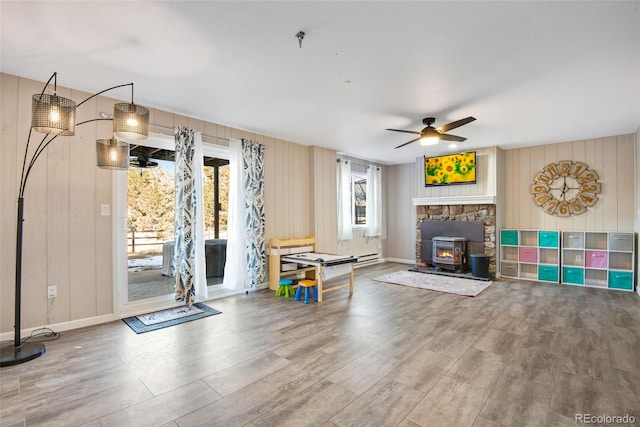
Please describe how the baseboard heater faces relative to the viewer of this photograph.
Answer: facing the viewer and to the right of the viewer

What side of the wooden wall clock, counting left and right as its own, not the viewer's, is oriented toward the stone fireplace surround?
right

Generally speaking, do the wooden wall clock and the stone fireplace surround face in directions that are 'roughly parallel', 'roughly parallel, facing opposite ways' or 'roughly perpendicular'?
roughly parallel

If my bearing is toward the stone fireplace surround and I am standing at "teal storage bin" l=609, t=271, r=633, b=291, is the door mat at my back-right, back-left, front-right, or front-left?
front-left

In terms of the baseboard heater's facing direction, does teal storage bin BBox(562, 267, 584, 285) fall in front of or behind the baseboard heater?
in front

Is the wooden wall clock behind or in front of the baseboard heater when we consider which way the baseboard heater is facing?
in front

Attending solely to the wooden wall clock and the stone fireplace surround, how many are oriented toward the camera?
2

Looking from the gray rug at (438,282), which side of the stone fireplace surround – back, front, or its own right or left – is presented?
front

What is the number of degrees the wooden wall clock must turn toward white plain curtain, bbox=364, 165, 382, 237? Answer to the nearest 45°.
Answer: approximately 90° to its right

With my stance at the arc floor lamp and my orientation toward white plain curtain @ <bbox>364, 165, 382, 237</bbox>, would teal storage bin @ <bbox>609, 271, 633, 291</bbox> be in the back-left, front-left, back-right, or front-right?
front-right

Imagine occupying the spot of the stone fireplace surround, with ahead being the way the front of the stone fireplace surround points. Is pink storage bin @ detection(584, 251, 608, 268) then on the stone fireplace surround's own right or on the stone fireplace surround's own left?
on the stone fireplace surround's own left

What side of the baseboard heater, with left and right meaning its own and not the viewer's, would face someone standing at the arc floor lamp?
right

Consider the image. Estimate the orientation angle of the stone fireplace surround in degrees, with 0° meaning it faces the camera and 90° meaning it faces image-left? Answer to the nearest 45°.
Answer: approximately 0°

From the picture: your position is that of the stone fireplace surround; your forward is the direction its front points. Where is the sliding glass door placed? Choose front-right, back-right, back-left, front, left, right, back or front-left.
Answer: front-right

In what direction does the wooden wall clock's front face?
toward the camera
